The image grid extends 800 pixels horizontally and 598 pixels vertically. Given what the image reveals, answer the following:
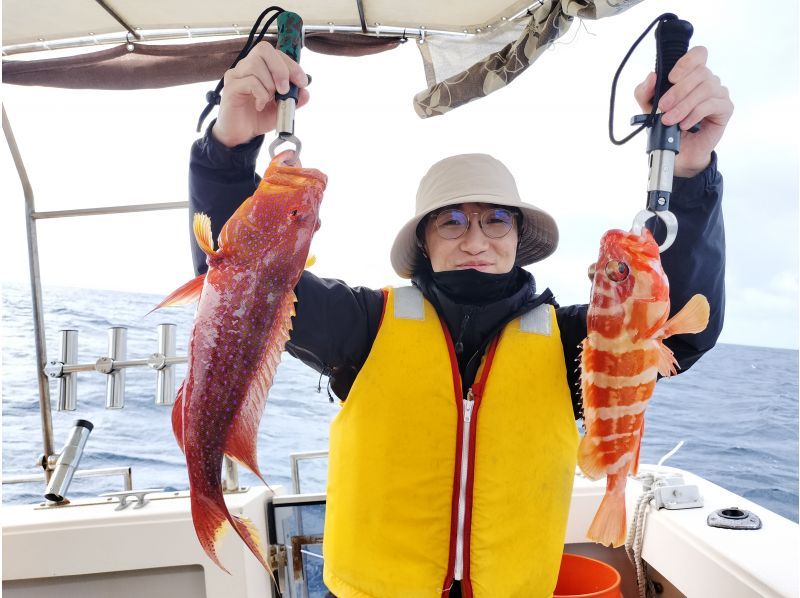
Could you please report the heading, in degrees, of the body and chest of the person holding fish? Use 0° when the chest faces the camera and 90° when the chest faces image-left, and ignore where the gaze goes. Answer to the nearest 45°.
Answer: approximately 0°

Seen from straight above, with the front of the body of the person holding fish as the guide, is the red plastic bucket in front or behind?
behind
